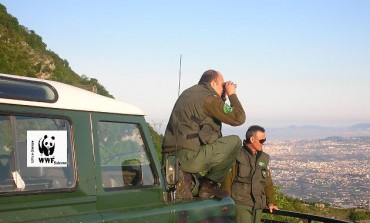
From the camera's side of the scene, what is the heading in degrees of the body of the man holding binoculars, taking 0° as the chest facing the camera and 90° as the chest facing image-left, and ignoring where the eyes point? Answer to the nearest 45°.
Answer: approximately 270°

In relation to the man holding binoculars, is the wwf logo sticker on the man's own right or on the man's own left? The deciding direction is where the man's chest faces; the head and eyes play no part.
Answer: on the man's own right

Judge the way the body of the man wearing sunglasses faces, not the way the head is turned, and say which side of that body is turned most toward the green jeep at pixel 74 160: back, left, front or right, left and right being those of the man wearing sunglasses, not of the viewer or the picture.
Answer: right

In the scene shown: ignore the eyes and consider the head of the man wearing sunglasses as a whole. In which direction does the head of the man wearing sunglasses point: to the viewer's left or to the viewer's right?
to the viewer's right

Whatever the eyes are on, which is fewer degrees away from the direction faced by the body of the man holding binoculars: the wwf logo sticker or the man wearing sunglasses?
the man wearing sunglasses

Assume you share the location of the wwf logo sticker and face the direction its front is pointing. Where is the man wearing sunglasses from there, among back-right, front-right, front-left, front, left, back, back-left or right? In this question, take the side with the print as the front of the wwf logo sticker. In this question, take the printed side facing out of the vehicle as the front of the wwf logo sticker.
back-left
